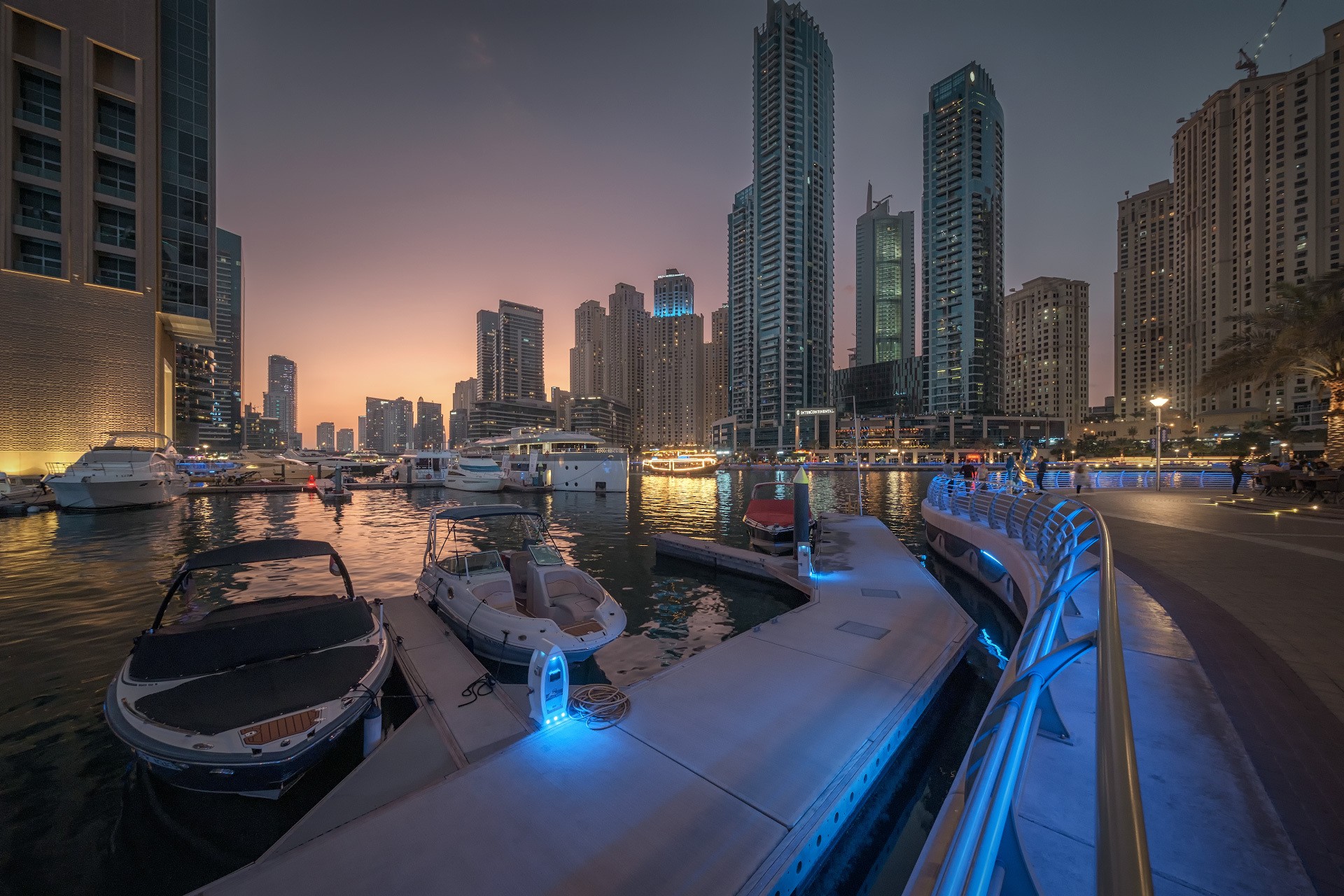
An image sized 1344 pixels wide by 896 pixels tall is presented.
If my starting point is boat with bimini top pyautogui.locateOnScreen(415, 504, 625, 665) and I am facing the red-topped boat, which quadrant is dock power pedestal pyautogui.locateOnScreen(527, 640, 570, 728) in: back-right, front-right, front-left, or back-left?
back-right

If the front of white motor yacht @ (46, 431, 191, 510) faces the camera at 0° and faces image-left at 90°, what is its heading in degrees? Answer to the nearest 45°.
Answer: approximately 45°

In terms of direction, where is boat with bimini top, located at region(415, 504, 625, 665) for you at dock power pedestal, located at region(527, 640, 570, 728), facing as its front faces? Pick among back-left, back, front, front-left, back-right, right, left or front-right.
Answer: back-left

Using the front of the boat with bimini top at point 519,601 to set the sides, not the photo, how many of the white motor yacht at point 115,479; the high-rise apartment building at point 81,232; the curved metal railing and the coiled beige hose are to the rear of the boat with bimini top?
2
